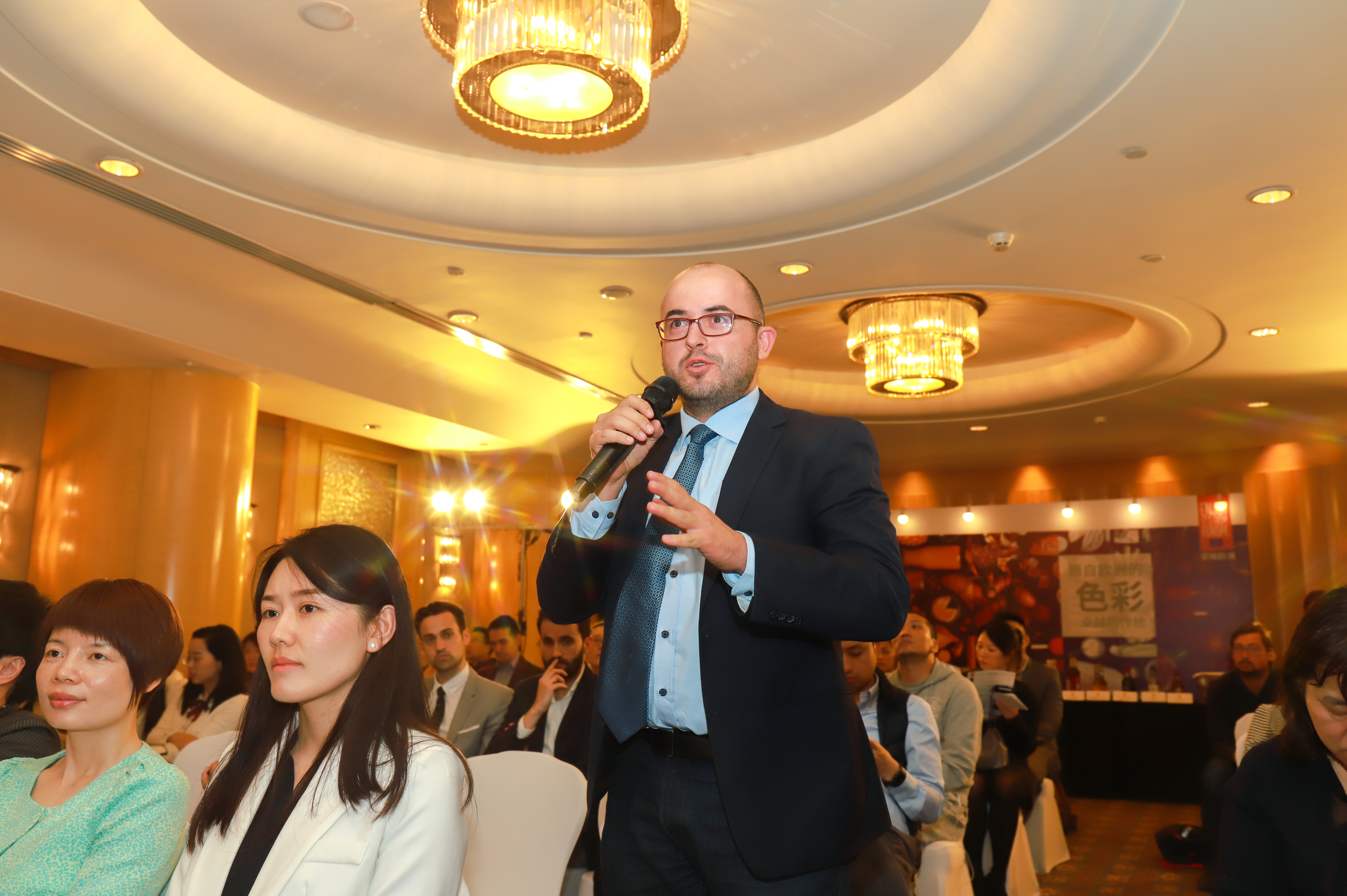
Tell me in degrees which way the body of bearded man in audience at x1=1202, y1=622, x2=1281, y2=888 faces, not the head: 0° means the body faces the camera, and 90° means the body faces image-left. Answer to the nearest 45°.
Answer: approximately 45°

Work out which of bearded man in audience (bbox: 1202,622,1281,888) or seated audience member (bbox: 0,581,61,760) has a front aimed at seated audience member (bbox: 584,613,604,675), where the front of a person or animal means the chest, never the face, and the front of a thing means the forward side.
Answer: the bearded man in audience

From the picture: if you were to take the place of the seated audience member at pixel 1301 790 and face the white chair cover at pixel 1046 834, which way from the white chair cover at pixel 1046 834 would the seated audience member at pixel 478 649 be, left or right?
left

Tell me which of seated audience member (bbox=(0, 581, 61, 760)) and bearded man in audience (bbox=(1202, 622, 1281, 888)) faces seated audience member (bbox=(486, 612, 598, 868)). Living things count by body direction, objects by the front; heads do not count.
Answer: the bearded man in audience
